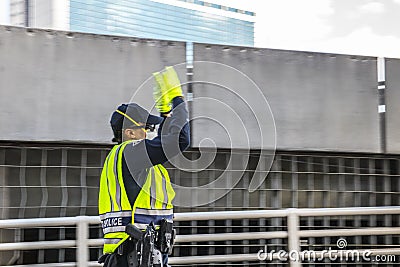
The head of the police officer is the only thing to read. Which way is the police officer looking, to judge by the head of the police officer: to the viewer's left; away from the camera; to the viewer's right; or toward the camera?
to the viewer's right
